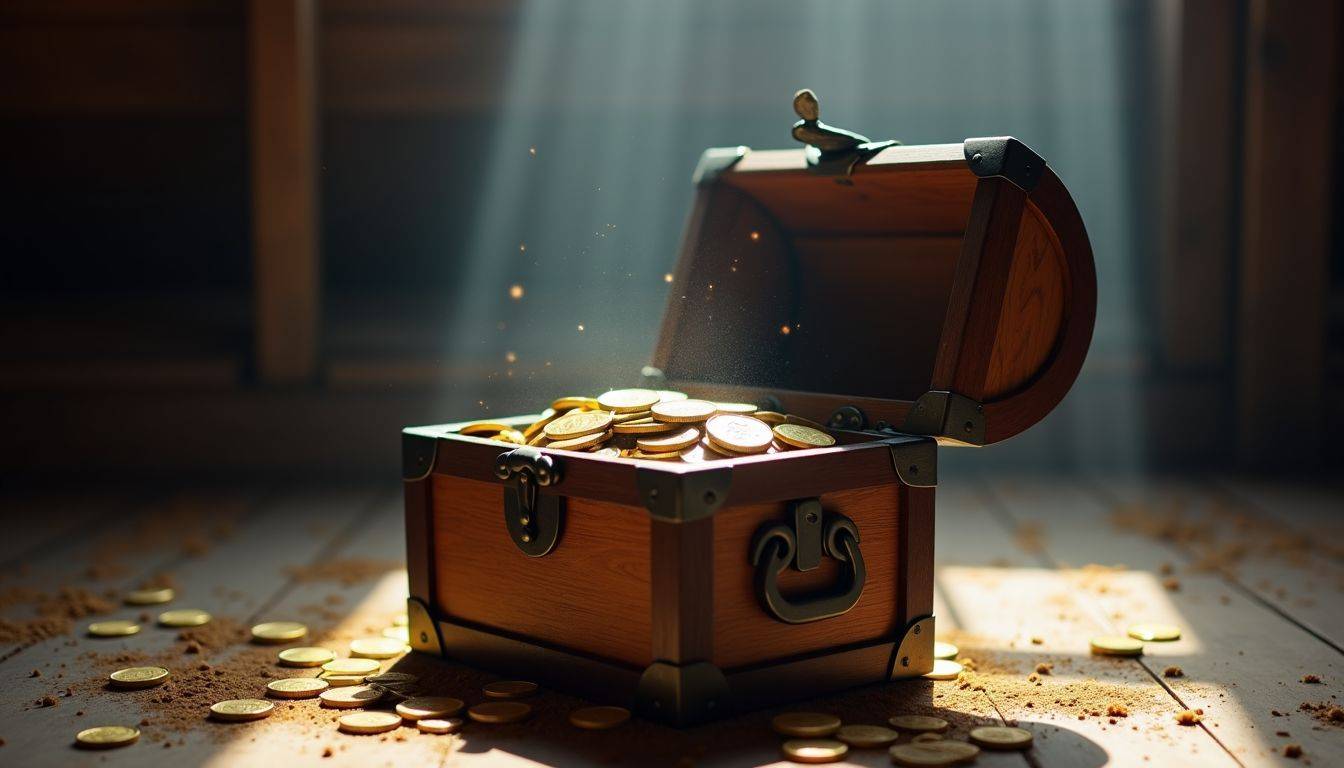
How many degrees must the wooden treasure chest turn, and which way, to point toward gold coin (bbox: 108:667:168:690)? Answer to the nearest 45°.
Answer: approximately 45° to its right

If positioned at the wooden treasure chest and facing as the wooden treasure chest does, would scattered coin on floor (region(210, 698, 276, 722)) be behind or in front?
in front

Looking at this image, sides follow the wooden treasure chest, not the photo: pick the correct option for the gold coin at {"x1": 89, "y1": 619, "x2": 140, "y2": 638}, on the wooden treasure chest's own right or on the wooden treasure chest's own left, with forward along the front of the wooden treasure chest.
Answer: on the wooden treasure chest's own right

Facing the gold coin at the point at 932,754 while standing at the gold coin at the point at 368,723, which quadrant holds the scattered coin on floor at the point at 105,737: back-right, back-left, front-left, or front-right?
back-right

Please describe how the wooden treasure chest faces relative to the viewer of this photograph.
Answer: facing the viewer and to the left of the viewer

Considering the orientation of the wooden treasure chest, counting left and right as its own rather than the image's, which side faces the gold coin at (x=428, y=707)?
front

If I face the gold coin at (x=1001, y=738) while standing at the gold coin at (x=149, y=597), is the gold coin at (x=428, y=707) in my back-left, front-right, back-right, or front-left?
front-right

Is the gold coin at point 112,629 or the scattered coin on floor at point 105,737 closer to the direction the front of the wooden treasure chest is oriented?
the scattered coin on floor

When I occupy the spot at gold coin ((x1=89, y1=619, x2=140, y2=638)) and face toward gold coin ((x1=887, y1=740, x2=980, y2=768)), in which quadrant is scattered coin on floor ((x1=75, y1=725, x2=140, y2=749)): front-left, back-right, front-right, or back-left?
front-right

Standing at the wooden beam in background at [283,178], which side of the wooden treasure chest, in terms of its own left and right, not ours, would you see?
right

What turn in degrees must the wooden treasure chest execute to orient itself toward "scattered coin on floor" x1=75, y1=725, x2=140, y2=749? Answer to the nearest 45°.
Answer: approximately 45° to its right
